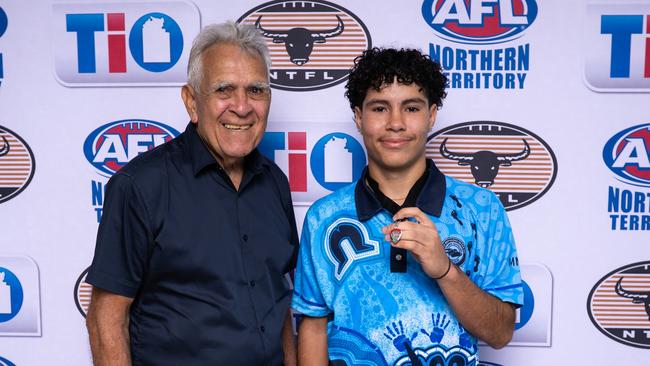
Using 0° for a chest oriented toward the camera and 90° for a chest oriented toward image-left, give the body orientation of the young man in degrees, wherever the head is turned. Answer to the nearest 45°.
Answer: approximately 0°

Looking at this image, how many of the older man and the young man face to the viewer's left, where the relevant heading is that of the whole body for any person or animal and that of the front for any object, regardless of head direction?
0

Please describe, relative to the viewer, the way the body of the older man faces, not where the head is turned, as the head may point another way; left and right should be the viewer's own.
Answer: facing the viewer and to the right of the viewer
